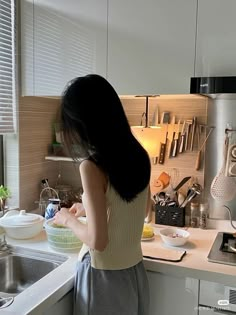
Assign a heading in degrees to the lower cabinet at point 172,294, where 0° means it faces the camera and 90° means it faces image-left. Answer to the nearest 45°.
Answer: approximately 0°

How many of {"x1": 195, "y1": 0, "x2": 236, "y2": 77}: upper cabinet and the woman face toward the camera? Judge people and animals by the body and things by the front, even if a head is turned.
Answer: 1

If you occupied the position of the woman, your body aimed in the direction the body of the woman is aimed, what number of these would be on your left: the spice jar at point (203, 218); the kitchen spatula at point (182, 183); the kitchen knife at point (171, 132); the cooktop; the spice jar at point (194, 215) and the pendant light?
0

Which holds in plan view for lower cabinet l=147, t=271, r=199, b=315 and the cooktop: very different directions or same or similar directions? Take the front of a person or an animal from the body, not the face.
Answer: same or similar directions

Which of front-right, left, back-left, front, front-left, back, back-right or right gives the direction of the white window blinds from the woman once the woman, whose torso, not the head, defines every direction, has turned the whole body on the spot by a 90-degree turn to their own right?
left

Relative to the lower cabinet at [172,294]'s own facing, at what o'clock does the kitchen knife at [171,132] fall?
The kitchen knife is roughly at 6 o'clock from the lower cabinet.

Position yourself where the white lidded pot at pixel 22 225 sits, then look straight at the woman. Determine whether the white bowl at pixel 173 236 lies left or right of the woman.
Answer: left

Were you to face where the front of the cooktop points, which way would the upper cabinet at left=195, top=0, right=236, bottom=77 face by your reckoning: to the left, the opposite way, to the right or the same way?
the same way

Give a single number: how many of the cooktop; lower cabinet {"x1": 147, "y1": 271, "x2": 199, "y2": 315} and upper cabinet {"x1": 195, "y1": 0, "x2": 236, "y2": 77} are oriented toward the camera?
3

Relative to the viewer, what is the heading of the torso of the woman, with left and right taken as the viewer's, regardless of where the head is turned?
facing away from the viewer and to the left of the viewer

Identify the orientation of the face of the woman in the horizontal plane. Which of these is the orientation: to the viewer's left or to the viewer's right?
to the viewer's left

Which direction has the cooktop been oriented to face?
toward the camera
